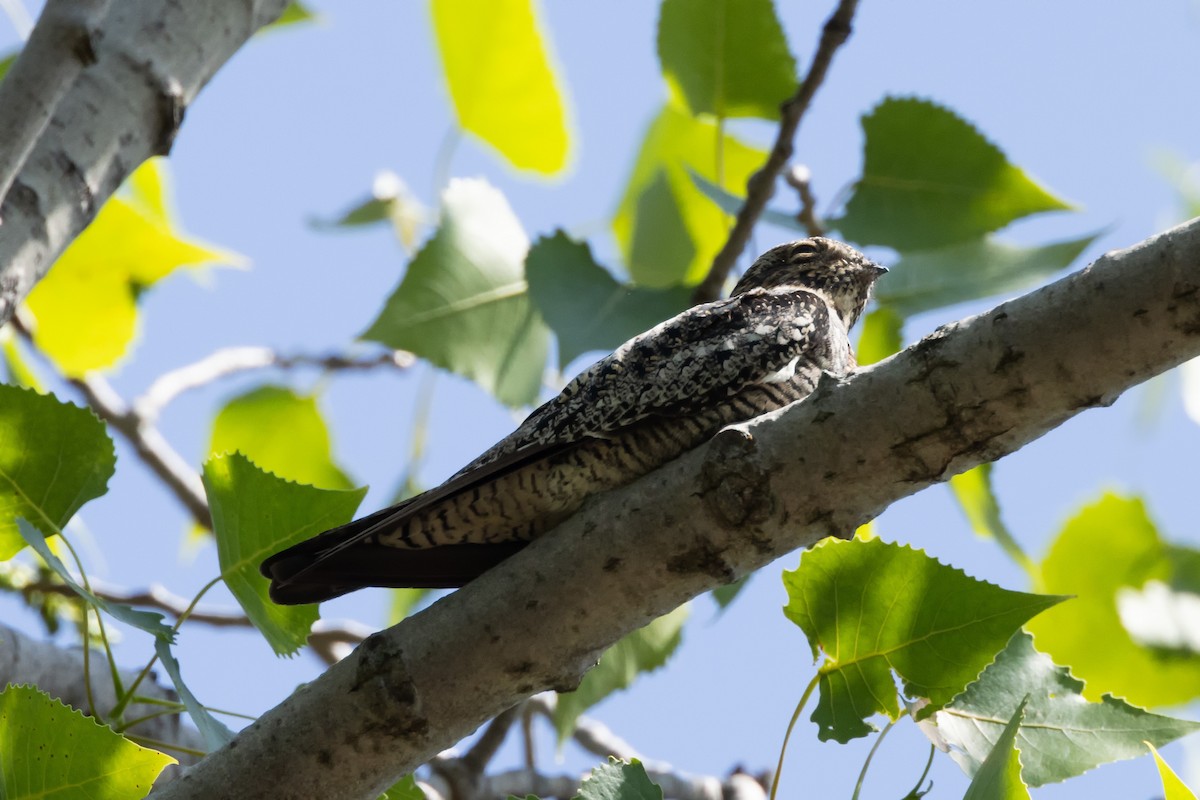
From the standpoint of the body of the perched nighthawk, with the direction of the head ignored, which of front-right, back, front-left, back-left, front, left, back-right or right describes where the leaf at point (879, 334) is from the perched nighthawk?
front-left

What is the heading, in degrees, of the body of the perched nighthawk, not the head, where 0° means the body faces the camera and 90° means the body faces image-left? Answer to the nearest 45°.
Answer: approximately 270°

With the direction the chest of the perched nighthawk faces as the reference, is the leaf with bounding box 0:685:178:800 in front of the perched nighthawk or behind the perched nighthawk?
behind
